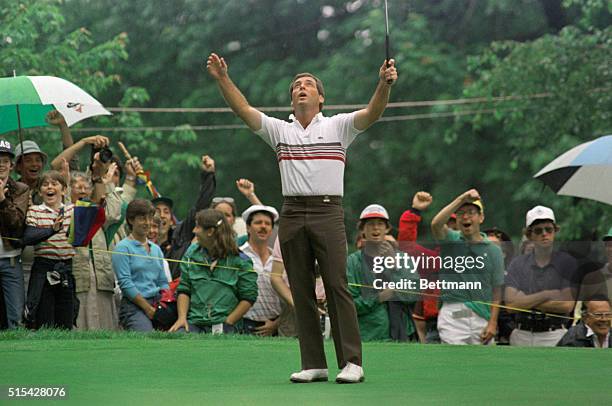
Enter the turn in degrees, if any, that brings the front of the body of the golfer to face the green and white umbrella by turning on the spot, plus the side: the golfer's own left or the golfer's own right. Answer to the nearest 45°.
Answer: approximately 135° to the golfer's own right

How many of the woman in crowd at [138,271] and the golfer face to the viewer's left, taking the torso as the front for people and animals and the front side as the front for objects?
0

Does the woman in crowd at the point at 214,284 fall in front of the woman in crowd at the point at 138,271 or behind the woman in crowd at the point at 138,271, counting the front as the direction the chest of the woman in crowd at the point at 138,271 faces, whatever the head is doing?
in front

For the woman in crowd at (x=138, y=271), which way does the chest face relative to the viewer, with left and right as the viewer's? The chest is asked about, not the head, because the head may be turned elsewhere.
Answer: facing the viewer and to the right of the viewer

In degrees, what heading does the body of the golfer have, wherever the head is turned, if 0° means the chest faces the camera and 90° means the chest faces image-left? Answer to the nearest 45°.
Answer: approximately 0°
